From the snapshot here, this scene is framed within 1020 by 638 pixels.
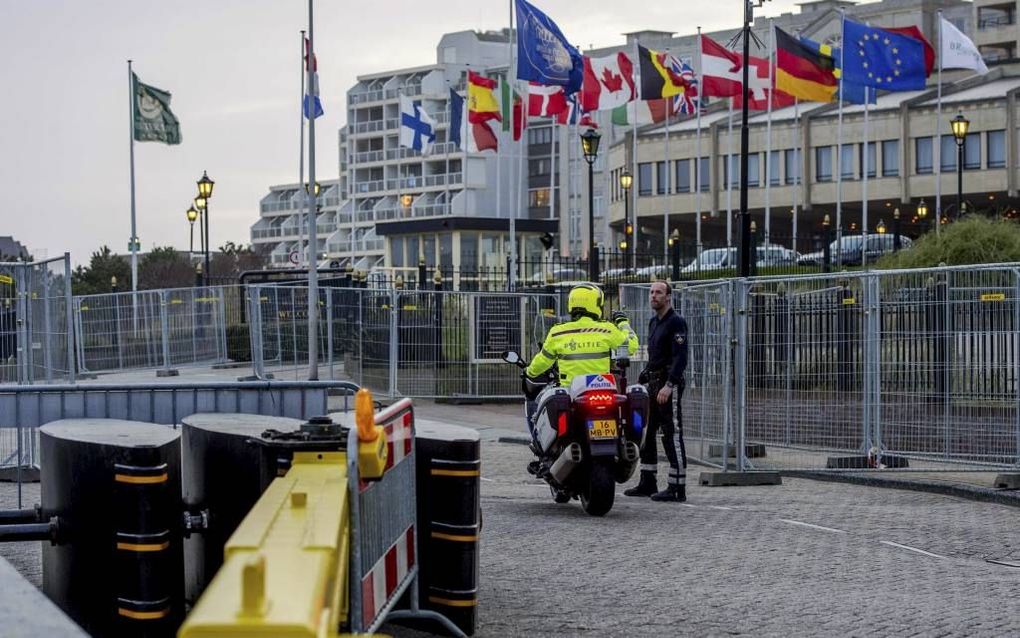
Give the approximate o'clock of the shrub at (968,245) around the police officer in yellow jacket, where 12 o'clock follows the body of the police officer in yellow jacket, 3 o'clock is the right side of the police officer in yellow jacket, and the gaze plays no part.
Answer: The shrub is roughly at 1 o'clock from the police officer in yellow jacket.

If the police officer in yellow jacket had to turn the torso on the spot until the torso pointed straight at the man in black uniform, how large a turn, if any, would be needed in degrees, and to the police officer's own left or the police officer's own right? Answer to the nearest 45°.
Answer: approximately 45° to the police officer's own right

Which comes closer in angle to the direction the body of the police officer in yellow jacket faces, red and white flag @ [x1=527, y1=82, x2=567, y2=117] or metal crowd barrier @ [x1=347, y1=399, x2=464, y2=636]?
the red and white flag

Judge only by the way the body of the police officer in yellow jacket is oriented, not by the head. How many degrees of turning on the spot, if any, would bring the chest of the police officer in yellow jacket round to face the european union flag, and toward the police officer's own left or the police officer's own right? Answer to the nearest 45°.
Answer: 0° — they already face it

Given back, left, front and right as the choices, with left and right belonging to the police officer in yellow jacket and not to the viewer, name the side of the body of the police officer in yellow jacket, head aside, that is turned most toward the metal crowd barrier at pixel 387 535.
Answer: back

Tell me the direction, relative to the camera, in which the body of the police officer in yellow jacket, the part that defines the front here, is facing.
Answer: away from the camera
